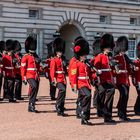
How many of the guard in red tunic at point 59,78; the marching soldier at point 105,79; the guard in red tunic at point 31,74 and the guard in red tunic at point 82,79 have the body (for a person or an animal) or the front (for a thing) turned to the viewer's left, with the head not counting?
0

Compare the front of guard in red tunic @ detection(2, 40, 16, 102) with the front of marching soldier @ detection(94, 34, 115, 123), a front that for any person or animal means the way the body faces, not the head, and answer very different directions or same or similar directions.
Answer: same or similar directions

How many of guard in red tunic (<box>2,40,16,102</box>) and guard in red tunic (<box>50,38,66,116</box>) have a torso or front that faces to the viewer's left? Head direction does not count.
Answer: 0

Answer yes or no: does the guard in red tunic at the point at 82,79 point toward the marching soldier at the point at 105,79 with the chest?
no

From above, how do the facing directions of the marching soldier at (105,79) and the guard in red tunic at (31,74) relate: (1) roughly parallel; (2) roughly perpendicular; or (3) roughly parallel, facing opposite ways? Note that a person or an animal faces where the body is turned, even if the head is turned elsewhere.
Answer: roughly parallel

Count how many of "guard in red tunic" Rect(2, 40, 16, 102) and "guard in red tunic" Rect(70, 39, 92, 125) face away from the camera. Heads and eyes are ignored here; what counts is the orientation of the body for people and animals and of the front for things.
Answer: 0

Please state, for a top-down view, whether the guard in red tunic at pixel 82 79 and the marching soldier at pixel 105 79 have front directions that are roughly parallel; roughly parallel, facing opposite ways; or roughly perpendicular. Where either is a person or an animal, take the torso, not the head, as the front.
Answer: roughly parallel
